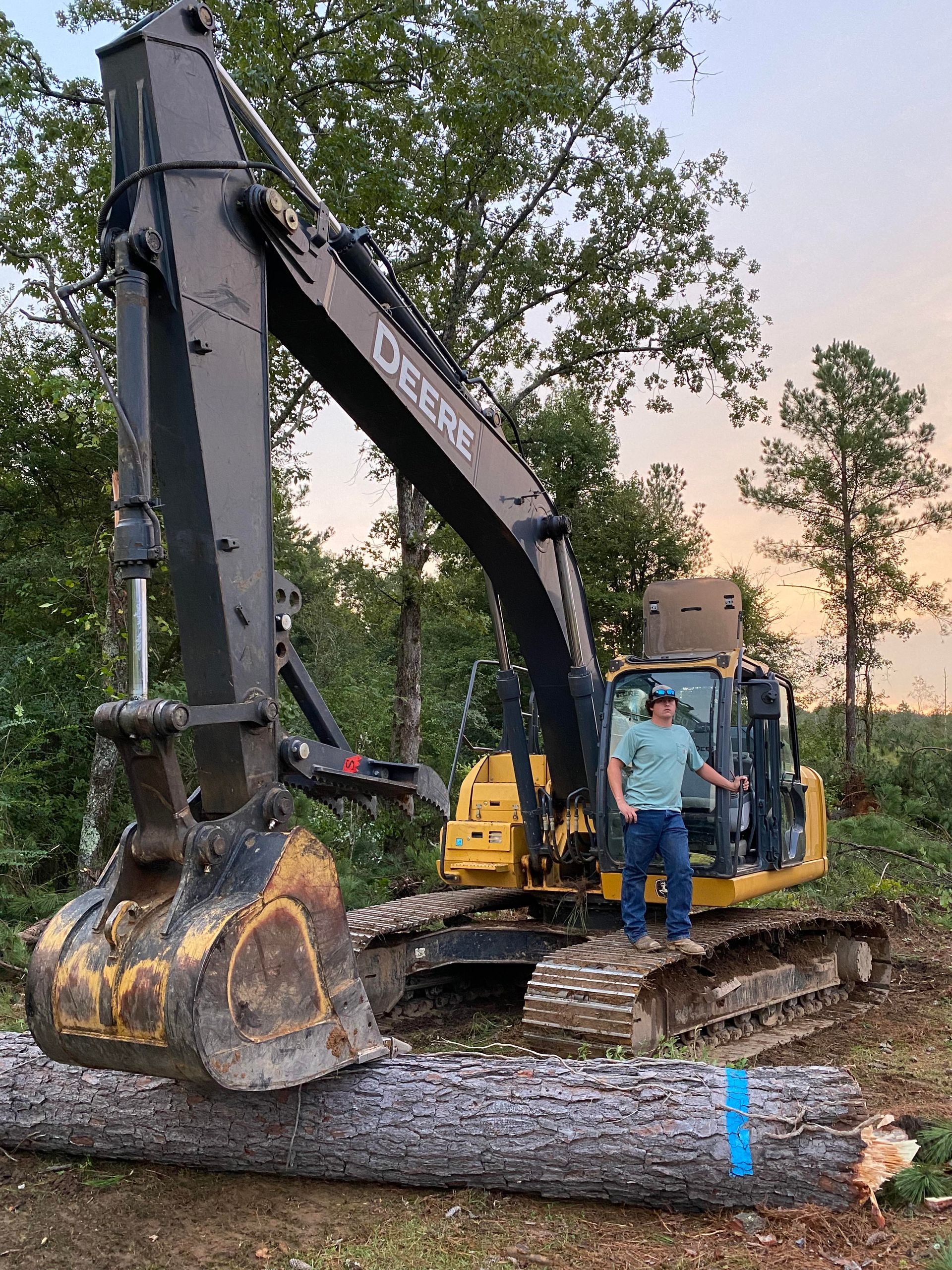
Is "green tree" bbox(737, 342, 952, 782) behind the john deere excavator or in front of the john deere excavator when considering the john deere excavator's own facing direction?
behind

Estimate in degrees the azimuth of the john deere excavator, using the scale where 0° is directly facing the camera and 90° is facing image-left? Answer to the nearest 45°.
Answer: approximately 45°

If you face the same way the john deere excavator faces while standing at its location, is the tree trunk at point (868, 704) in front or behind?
behind
